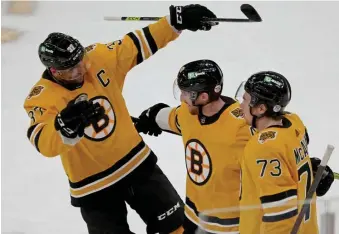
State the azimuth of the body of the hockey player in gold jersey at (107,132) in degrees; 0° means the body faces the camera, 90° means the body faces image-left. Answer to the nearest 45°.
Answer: approximately 315°

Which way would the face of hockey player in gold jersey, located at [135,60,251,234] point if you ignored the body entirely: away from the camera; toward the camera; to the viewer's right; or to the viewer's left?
to the viewer's left

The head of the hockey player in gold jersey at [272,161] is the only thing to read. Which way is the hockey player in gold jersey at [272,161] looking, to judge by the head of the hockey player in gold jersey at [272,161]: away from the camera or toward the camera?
away from the camera

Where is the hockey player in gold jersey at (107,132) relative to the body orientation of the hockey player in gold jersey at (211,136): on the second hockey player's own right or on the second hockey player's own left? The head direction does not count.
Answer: on the second hockey player's own right

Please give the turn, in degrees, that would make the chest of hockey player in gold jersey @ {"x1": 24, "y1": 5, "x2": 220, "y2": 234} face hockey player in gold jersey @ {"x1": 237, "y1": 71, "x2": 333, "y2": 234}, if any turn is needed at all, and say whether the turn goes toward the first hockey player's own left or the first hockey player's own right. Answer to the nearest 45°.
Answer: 0° — they already face them

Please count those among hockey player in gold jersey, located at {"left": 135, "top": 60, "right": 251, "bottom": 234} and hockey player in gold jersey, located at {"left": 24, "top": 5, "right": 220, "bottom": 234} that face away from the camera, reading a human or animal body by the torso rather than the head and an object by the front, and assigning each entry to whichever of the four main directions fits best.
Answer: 0
